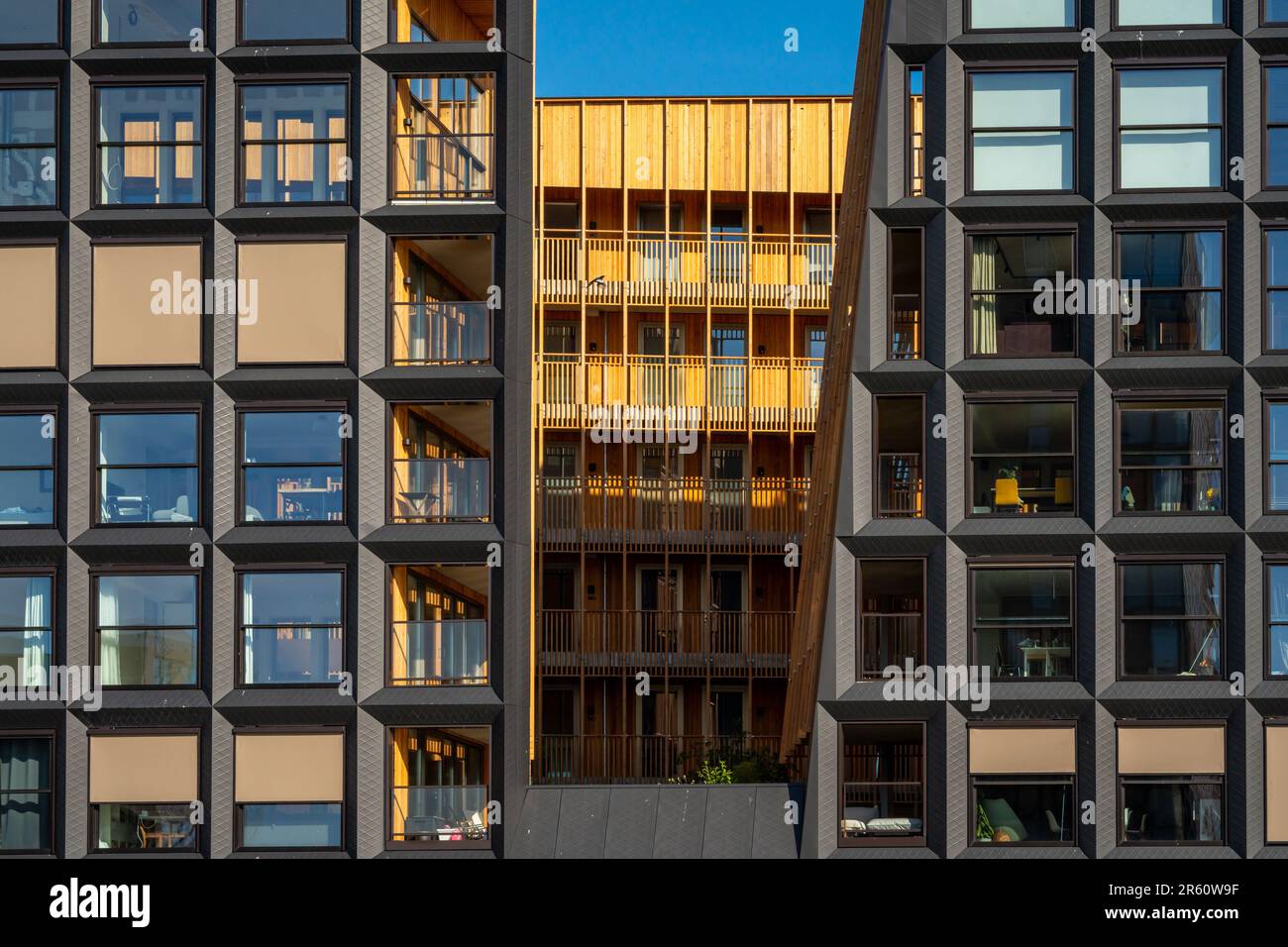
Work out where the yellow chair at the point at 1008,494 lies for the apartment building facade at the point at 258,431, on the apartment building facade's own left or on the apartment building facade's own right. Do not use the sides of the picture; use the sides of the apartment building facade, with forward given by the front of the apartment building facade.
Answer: on the apartment building facade's own left

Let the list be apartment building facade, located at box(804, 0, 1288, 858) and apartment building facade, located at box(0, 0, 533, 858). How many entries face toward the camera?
2

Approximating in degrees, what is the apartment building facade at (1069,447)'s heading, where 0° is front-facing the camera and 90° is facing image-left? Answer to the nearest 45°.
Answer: approximately 0°

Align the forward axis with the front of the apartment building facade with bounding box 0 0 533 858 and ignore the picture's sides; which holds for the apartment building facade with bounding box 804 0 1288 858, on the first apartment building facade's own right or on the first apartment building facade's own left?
on the first apartment building facade's own left

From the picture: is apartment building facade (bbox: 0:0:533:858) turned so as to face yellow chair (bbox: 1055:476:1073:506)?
no

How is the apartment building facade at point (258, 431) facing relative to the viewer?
toward the camera

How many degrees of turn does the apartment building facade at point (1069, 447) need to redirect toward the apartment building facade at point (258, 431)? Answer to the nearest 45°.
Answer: approximately 90° to its right
